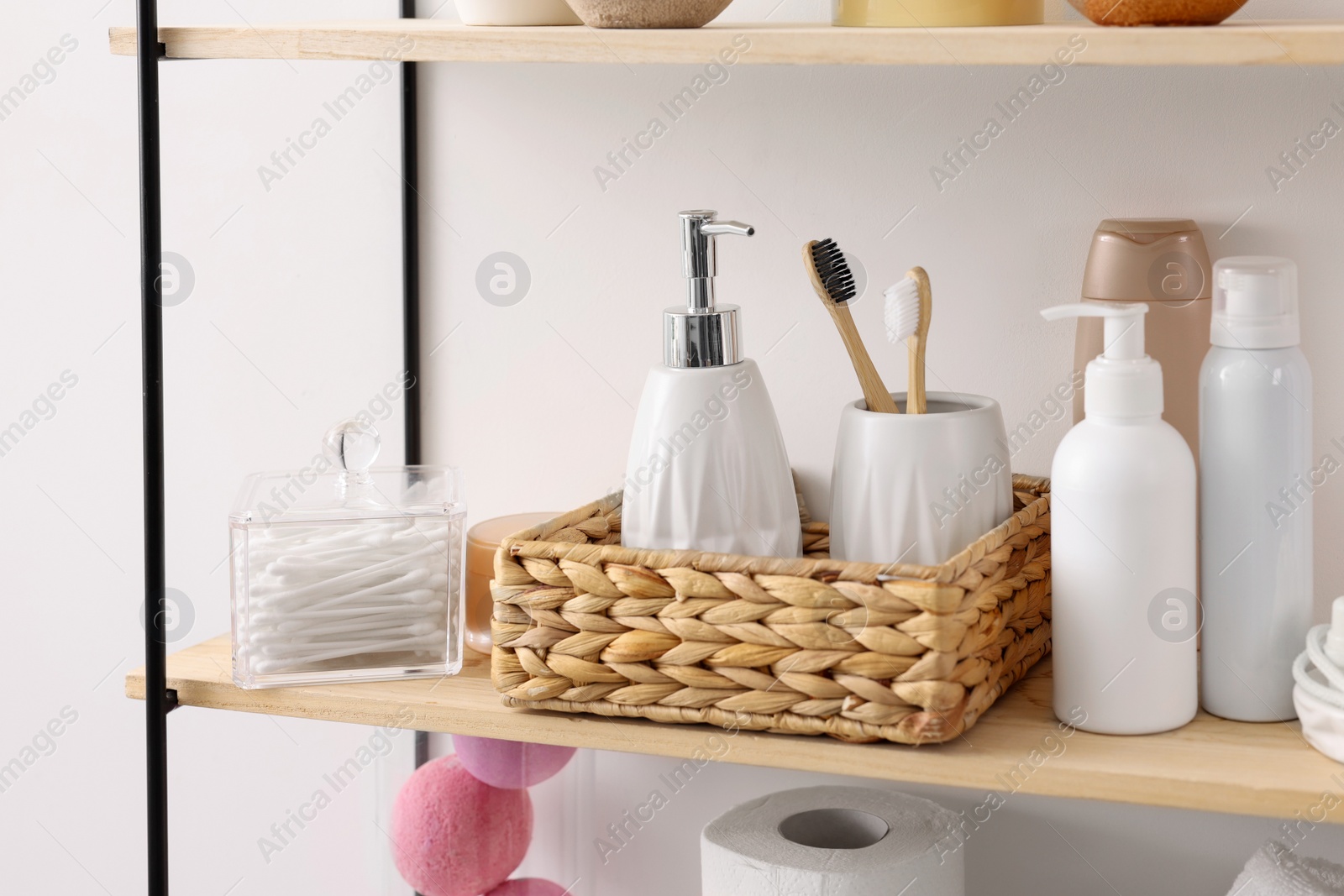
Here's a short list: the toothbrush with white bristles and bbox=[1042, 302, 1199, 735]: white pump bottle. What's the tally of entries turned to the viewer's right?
0

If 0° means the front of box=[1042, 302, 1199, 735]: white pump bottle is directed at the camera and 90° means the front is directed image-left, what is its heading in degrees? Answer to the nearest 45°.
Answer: approximately 90°

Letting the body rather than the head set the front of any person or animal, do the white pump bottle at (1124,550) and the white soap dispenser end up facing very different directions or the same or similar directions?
very different directions

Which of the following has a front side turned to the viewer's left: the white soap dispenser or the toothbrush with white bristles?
the toothbrush with white bristles

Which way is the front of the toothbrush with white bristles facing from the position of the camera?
facing to the left of the viewer

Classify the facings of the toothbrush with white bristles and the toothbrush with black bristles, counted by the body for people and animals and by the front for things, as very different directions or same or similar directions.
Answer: very different directions

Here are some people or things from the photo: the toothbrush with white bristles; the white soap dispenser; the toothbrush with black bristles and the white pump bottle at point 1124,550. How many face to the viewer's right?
2

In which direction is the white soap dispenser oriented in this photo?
to the viewer's right

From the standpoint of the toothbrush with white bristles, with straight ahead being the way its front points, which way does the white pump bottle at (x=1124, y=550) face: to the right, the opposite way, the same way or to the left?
the same way

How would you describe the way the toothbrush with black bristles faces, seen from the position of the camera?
facing to the right of the viewer
